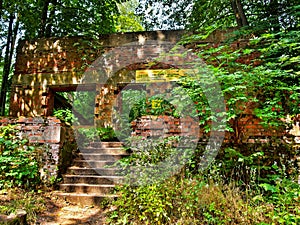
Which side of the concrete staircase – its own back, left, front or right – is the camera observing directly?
front
